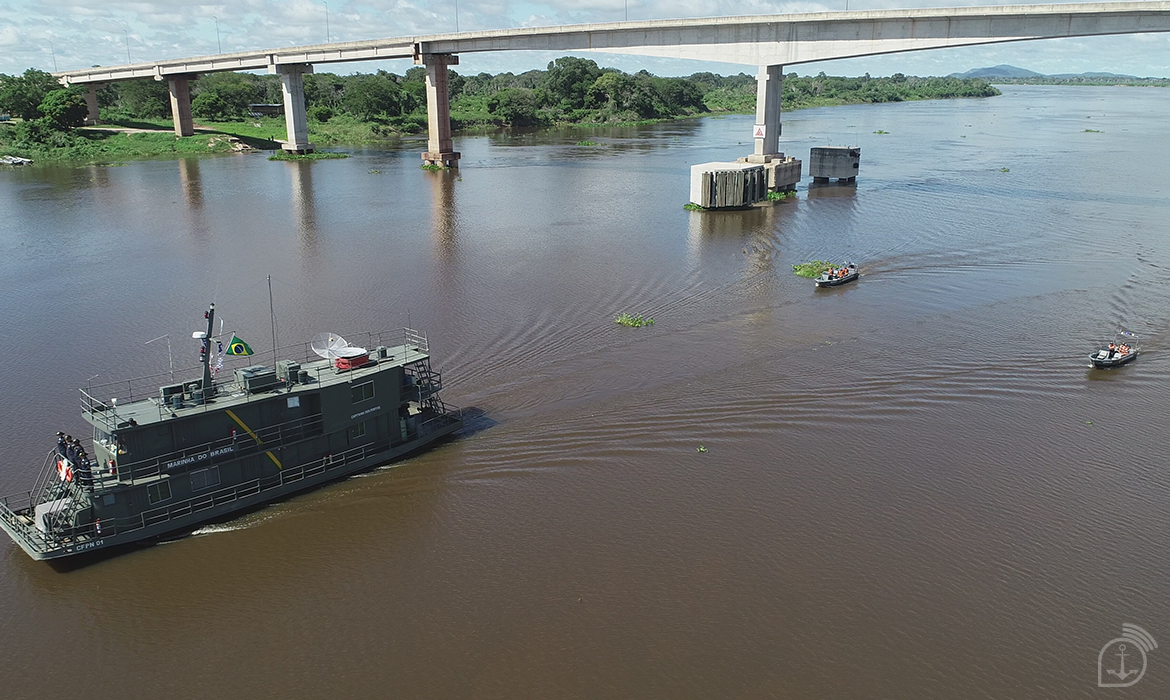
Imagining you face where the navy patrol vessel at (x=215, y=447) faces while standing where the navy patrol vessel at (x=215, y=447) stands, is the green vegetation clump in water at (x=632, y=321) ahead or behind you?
behind

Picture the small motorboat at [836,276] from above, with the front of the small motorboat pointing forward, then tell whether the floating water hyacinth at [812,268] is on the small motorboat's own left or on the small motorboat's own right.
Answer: on the small motorboat's own right

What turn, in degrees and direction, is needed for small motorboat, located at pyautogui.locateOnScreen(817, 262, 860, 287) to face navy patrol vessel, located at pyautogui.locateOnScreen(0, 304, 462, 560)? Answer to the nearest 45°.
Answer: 0° — it already faces it

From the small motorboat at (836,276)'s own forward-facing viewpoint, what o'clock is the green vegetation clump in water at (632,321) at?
The green vegetation clump in water is roughly at 12 o'clock from the small motorboat.

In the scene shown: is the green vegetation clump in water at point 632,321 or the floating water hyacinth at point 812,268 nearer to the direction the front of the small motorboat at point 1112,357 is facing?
the green vegetation clump in water

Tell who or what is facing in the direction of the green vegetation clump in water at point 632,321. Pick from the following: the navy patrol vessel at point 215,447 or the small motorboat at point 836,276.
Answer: the small motorboat

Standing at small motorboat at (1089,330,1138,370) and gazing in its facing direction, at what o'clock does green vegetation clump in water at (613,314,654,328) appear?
The green vegetation clump in water is roughly at 1 o'clock from the small motorboat.

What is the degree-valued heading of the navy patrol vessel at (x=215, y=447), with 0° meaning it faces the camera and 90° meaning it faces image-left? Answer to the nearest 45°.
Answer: approximately 45°

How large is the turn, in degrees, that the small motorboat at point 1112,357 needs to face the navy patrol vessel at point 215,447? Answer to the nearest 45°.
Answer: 0° — it already faces it
